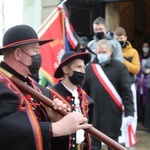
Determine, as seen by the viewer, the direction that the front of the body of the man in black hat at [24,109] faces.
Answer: to the viewer's right

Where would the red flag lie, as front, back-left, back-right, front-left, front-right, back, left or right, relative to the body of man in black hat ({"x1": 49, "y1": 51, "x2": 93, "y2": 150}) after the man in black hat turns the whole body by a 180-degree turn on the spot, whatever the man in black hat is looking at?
front-right

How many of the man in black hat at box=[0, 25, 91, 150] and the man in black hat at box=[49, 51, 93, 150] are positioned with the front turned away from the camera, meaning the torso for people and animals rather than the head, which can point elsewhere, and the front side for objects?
0

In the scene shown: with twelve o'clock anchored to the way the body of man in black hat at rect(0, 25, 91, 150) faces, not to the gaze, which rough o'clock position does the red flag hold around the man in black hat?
The red flag is roughly at 9 o'clock from the man in black hat.

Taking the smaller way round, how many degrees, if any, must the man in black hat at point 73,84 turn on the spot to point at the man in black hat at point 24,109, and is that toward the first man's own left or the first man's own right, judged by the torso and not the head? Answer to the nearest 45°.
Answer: approximately 45° to the first man's own right

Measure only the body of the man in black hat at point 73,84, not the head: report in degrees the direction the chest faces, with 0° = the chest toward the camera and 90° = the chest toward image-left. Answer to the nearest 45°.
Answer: approximately 315°
